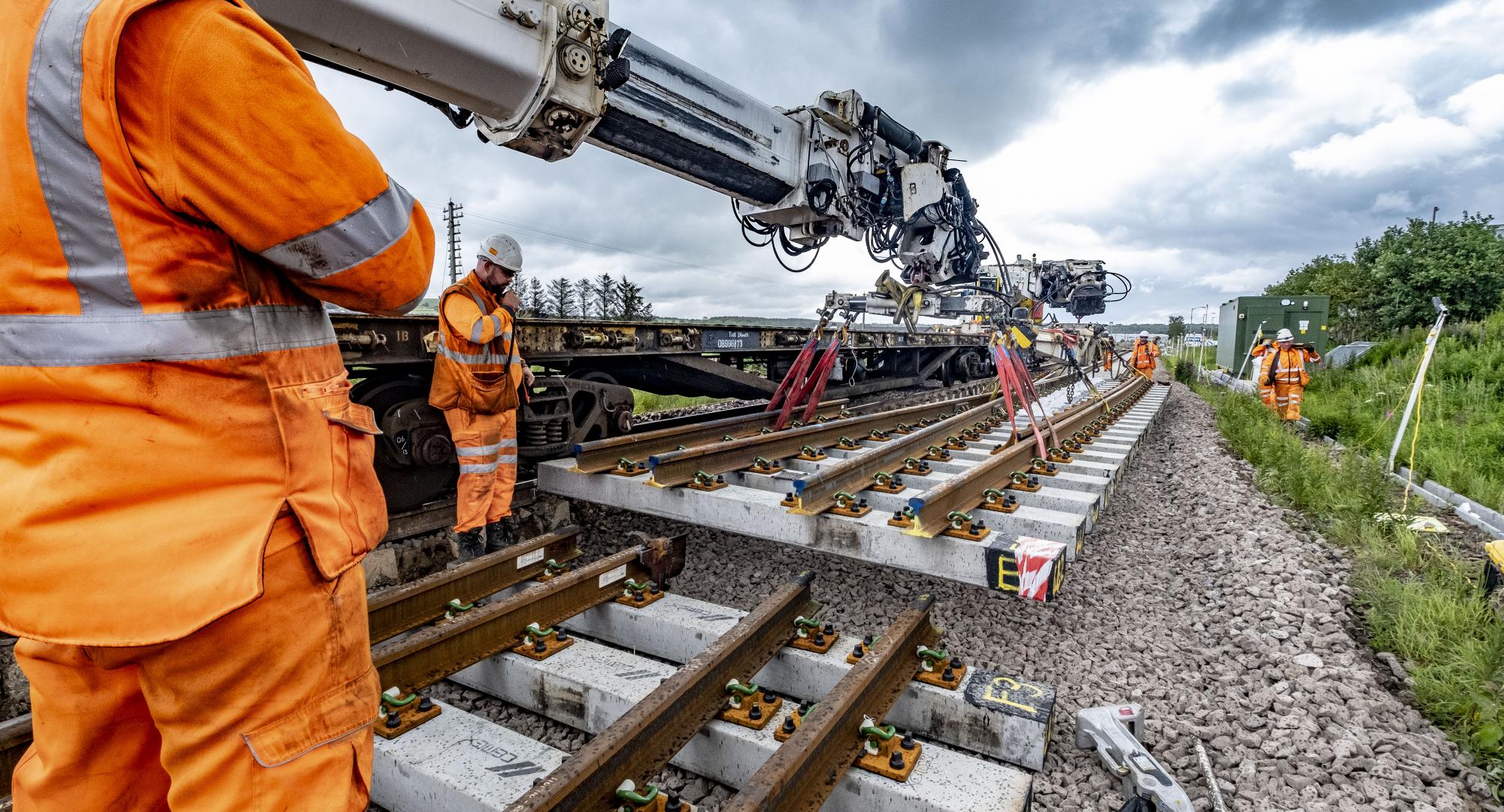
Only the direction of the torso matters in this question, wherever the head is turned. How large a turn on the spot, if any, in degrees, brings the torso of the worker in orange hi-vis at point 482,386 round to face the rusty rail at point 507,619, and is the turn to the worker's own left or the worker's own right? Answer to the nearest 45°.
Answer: approximately 45° to the worker's own right

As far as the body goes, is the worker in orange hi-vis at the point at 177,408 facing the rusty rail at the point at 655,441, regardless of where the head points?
yes

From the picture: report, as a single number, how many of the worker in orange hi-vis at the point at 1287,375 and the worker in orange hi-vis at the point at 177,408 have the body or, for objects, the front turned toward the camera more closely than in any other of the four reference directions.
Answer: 1

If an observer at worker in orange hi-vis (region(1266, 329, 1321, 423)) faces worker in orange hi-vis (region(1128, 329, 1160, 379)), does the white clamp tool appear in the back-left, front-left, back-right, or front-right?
back-left

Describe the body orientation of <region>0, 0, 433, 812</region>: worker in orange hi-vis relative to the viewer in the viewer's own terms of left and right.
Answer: facing away from the viewer and to the right of the viewer

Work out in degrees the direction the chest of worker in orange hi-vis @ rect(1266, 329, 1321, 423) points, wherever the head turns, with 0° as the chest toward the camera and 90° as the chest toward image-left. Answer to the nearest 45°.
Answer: approximately 0°

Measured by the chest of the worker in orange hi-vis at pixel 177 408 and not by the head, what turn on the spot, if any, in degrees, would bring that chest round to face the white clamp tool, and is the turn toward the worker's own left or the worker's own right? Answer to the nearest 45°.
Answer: approximately 45° to the worker's own right

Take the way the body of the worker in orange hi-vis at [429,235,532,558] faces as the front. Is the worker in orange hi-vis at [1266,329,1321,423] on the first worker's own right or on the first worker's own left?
on the first worker's own left

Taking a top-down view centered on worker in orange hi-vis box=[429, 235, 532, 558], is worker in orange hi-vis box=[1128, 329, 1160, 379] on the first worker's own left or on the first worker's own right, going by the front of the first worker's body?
on the first worker's own left
